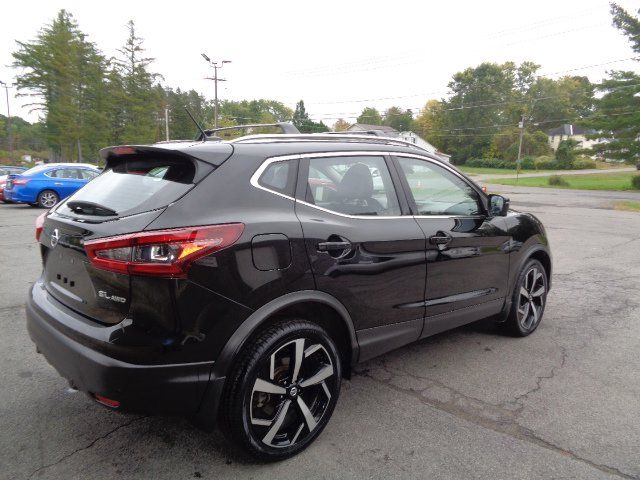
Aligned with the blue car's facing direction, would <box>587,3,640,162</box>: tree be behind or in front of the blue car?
in front

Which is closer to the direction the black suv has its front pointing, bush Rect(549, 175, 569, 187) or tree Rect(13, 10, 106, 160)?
the bush

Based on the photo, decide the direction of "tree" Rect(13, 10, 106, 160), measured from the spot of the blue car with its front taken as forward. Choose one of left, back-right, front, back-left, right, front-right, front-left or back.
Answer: front-left

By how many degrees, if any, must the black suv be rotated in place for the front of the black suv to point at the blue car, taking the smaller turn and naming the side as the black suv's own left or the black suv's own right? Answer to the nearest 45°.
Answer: approximately 90° to the black suv's own left

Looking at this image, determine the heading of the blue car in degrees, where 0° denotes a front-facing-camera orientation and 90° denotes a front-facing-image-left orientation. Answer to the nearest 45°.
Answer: approximately 225°

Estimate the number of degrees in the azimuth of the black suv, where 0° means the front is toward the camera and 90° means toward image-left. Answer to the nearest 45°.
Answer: approximately 225°

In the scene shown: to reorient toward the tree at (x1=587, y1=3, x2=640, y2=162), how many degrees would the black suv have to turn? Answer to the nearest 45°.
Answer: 0° — it already faces it

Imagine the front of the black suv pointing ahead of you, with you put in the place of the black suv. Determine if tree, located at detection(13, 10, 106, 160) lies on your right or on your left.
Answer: on your left

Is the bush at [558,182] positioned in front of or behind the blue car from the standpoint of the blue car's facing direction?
in front

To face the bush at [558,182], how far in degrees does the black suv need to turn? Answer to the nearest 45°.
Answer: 0° — it already faces it

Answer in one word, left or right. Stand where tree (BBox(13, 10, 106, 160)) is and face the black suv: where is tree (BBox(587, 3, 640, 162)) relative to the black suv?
left
